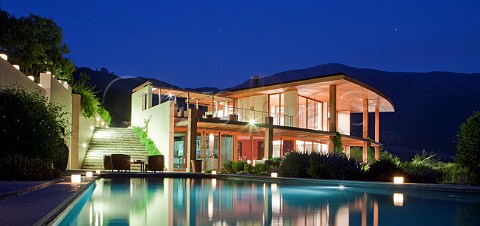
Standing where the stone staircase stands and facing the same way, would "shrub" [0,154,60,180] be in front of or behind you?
in front

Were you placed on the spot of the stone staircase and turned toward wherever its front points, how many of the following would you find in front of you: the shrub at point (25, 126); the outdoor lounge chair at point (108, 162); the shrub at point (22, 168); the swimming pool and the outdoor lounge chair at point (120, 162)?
5

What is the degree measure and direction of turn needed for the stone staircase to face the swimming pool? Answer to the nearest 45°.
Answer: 0° — it already faces it

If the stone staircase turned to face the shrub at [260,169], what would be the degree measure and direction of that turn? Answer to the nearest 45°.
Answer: approximately 45° to its left

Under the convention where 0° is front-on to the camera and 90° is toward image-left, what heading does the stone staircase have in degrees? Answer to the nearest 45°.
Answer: approximately 0°

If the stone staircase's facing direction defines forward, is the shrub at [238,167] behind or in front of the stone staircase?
in front

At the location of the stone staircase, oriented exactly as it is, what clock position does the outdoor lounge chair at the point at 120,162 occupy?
The outdoor lounge chair is roughly at 12 o'clock from the stone staircase.

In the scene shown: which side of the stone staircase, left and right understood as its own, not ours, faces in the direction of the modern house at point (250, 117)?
left

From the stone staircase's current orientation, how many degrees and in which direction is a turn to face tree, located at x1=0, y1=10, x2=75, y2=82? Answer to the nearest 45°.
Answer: approximately 45° to its right

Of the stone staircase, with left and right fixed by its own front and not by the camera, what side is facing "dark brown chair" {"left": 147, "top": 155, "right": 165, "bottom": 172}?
front

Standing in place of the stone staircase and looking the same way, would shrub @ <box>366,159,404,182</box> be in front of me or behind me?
in front
